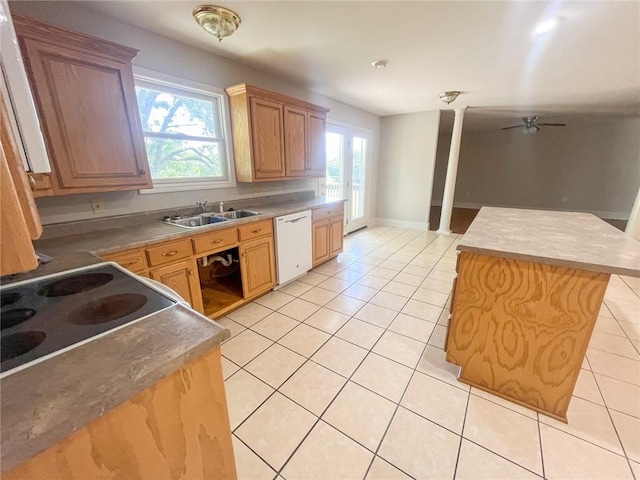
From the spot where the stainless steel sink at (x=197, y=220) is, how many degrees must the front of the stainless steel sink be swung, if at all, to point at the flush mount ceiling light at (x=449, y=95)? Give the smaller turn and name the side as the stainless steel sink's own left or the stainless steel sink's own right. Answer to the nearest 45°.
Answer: approximately 45° to the stainless steel sink's own left

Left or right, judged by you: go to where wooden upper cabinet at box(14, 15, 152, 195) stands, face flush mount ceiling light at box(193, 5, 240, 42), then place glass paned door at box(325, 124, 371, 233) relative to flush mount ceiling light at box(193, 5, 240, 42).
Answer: left

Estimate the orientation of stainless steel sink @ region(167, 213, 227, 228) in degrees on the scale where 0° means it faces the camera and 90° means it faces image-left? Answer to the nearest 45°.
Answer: approximately 315°

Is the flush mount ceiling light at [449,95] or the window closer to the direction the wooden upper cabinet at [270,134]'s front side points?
the flush mount ceiling light

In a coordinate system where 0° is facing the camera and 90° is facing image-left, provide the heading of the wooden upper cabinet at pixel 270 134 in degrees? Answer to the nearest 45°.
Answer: approximately 315°
